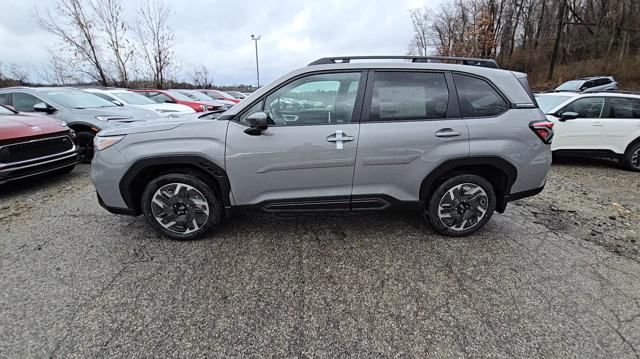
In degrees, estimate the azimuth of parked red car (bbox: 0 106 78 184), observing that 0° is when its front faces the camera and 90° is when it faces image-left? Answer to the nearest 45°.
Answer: approximately 315°

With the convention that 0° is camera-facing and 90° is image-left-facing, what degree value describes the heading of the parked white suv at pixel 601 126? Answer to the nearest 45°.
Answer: approximately 45°

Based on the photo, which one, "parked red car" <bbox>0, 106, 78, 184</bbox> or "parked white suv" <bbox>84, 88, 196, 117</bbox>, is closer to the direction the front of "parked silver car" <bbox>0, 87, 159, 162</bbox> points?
the parked red car

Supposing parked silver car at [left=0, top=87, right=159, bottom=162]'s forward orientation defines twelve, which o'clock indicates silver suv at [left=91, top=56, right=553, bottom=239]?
The silver suv is roughly at 1 o'clock from the parked silver car.

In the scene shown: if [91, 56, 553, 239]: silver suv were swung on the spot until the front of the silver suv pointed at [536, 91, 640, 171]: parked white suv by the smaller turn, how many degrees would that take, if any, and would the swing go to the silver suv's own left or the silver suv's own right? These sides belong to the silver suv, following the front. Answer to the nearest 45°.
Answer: approximately 135° to the silver suv's own right

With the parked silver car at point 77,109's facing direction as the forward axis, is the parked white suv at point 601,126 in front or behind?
in front

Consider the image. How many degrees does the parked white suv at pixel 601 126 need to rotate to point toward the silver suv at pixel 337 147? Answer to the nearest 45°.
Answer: approximately 45° to its left

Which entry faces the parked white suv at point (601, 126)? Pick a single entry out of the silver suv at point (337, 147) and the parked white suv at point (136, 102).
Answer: the parked white suv at point (136, 102)

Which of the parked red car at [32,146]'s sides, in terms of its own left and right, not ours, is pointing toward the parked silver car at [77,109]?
left

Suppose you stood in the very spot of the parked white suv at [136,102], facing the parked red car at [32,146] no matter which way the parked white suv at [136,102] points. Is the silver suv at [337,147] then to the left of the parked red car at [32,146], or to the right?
left

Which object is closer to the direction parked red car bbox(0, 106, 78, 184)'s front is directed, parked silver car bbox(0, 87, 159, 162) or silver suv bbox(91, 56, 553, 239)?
the silver suv

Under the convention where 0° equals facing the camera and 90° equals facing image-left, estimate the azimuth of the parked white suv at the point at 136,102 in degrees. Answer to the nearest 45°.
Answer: approximately 315°

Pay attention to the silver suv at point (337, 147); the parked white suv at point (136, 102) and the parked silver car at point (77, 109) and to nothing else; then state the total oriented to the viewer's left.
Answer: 1

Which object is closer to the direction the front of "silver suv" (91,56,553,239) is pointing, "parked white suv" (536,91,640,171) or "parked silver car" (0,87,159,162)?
the parked silver car
